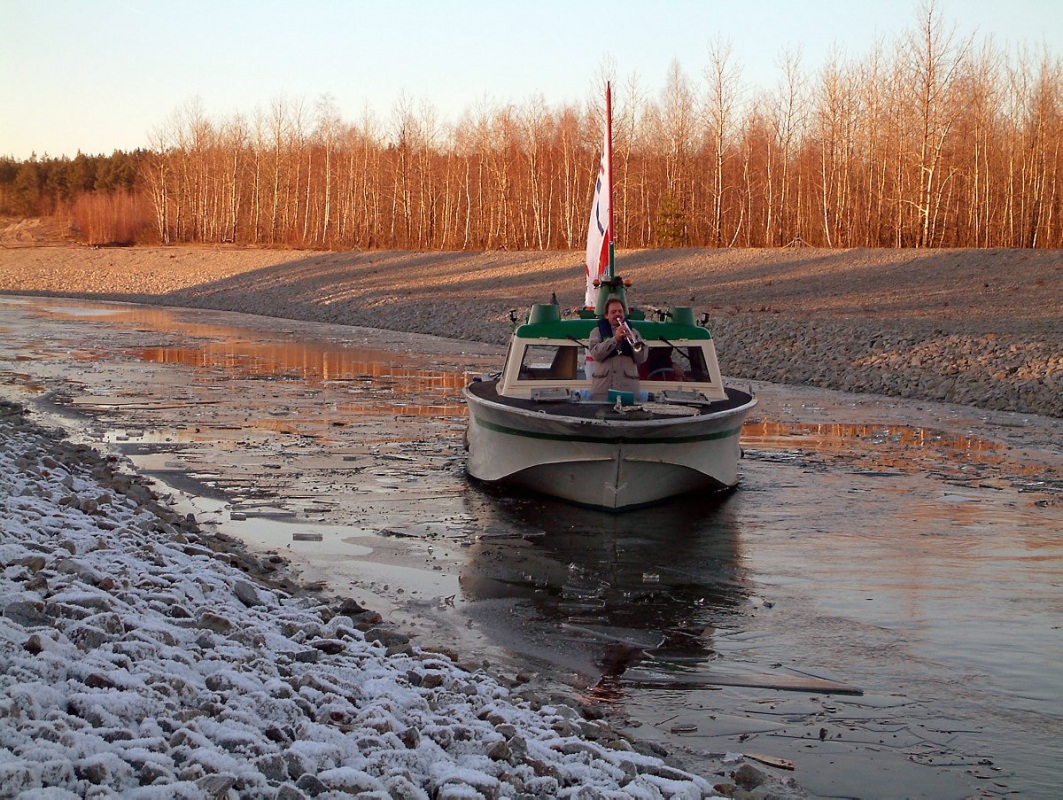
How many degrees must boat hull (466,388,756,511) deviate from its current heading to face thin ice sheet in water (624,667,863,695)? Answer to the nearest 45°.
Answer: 0° — it already faces it

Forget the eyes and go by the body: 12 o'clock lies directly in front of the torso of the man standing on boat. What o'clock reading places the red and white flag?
The red and white flag is roughly at 6 o'clock from the man standing on boat.

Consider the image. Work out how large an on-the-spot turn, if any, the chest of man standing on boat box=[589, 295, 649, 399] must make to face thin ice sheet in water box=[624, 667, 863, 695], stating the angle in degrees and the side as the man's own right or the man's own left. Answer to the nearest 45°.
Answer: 0° — they already face it

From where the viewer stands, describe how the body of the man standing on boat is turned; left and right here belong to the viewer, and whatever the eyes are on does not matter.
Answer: facing the viewer
